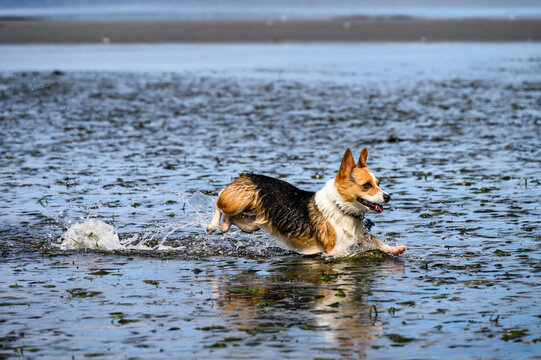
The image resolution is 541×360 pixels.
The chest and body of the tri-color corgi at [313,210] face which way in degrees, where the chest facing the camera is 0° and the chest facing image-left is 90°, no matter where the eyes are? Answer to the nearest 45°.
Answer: approximately 270°
